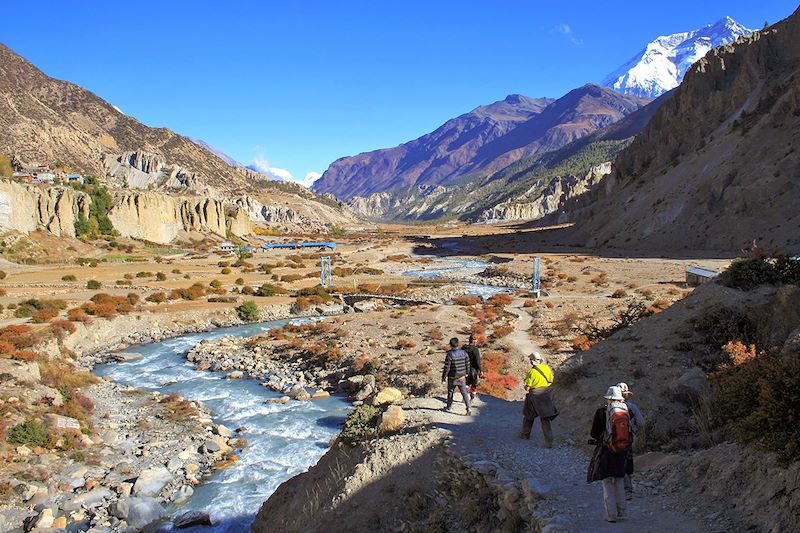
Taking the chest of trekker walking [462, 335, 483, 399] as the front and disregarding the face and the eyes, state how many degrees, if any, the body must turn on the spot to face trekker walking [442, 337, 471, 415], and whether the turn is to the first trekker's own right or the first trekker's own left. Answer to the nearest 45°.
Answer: approximately 135° to the first trekker's own left

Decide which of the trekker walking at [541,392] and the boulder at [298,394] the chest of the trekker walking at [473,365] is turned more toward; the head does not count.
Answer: the boulder

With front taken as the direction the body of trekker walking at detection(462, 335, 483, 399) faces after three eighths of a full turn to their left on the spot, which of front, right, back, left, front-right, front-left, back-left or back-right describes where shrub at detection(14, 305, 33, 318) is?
right

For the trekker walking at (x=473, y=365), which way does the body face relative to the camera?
away from the camera

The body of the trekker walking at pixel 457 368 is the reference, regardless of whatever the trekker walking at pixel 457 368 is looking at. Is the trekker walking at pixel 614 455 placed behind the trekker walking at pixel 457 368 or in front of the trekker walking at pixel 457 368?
behind

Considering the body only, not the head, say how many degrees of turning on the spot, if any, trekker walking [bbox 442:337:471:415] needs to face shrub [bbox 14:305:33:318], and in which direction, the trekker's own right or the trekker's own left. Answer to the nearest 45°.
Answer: approximately 45° to the trekker's own left

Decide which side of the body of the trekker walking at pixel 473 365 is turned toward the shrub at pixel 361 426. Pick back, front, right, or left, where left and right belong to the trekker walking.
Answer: left

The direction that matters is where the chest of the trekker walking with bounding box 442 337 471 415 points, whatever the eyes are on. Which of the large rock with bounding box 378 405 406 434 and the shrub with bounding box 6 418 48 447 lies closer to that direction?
the shrub

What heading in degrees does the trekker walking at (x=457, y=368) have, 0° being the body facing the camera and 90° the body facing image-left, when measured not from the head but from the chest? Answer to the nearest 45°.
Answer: approximately 180°

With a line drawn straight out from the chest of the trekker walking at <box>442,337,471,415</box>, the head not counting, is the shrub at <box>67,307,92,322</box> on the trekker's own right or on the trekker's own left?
on the trekker's own left

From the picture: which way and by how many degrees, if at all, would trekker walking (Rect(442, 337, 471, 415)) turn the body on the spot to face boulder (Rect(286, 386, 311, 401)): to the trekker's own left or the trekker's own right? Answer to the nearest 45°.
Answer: approximately 45° to the trekker's own left

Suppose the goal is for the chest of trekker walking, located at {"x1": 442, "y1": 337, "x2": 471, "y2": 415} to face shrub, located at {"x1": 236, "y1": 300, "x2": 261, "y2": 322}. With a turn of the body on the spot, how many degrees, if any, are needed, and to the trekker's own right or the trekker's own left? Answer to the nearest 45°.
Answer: approximately 45° to the trekker's own left

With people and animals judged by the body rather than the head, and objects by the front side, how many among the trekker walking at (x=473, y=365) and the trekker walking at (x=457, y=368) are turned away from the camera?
2

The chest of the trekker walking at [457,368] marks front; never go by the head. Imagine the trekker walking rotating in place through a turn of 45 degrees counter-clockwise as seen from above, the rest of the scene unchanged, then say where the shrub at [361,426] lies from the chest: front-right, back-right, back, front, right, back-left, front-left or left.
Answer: front-left

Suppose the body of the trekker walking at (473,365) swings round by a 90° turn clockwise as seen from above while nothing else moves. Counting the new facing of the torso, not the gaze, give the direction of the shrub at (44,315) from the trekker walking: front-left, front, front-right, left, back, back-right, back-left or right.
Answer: back-left

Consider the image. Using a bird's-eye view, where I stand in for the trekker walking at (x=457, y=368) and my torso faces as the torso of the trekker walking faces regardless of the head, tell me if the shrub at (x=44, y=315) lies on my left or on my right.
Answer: on my left
